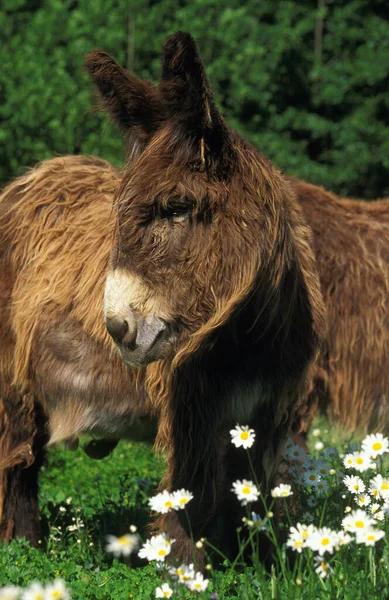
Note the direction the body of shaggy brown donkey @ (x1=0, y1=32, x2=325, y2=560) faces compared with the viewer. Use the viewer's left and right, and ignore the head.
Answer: facing the viewer and to the right of the viewer

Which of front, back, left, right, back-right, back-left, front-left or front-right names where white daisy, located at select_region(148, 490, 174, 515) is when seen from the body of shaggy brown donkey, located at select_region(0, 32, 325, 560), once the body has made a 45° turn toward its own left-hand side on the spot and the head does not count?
right

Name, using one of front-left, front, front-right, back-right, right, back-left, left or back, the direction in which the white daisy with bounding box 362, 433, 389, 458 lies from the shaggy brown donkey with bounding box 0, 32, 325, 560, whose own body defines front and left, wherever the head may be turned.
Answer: front

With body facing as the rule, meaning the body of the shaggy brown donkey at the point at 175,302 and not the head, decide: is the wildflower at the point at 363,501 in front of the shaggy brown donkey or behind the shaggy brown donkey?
in front

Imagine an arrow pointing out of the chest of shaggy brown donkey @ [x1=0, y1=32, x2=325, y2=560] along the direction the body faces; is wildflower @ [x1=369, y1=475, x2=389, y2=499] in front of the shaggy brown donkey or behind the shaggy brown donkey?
in front

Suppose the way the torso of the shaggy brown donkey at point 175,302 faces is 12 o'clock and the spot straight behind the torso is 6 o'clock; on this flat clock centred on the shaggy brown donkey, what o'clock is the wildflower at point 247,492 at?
The wildflower is roughly at 1 o'clock from the shaggy brown donkey.

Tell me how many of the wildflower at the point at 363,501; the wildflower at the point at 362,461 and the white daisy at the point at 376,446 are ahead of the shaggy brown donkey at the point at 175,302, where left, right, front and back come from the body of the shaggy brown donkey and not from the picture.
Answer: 3

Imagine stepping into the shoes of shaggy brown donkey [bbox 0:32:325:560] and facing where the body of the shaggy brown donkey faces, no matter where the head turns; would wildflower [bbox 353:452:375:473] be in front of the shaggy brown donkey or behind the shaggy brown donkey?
in front

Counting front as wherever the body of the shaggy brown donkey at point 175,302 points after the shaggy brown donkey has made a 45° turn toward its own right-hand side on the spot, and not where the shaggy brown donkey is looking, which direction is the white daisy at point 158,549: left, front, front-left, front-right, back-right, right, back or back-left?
front

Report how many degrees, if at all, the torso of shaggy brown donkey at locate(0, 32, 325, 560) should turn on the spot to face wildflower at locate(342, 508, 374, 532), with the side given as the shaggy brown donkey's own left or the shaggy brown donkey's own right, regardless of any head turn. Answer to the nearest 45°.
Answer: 0° — it already faces it

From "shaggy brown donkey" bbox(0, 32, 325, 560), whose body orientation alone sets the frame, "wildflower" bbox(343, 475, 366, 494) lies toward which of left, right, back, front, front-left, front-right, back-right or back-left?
front
